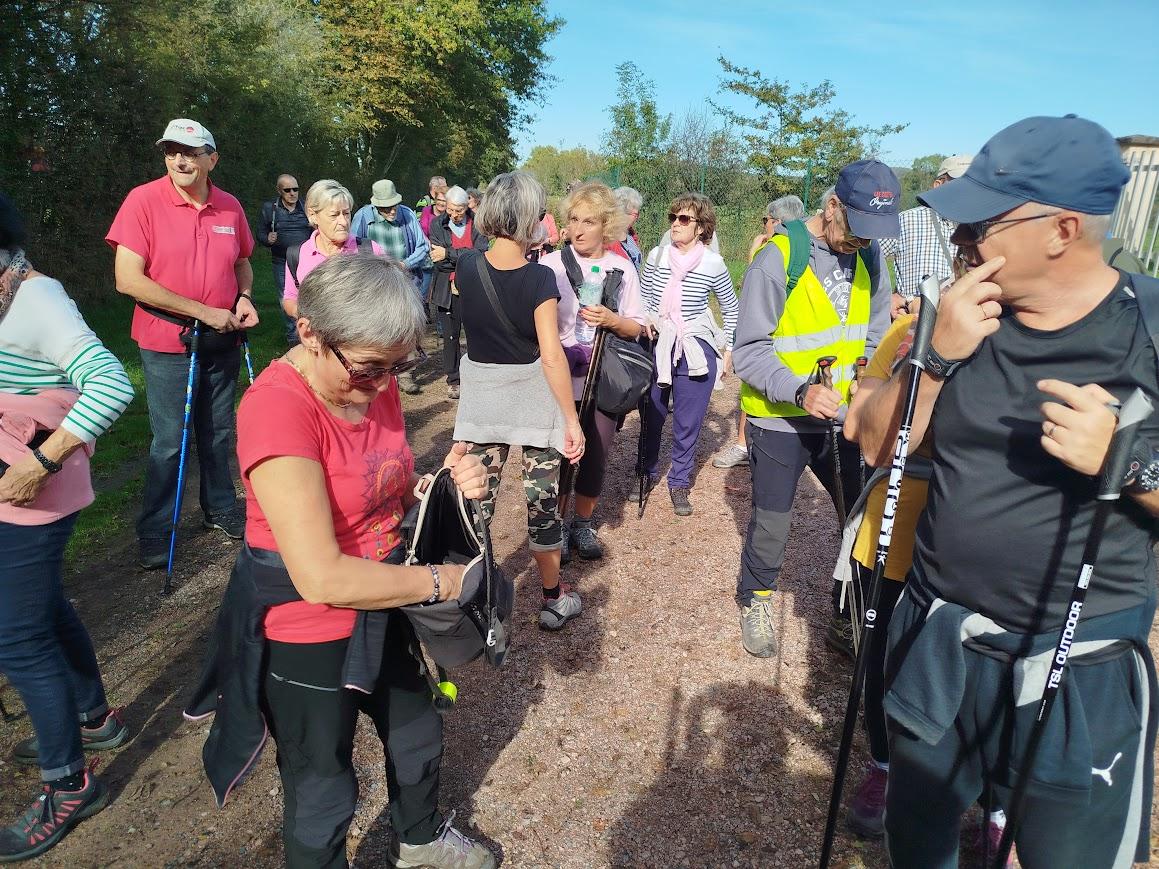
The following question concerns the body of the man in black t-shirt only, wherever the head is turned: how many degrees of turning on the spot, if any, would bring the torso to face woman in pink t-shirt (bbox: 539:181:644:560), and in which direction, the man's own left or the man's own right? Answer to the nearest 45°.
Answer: approximately 90° to the man's own right

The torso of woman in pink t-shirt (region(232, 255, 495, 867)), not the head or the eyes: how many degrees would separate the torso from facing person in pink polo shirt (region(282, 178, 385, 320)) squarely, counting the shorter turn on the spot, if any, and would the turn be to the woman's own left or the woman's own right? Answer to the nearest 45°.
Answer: approximately 135° to the woman's own left

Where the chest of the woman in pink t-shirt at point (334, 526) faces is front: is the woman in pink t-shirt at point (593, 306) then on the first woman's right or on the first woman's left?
on the first woman's left

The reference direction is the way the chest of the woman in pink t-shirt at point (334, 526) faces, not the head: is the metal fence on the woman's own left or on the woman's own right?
on the woman's own left

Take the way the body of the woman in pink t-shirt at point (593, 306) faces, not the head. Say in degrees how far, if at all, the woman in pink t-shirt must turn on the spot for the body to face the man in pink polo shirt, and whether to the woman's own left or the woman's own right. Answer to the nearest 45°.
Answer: approximately 90° to the woman's own right

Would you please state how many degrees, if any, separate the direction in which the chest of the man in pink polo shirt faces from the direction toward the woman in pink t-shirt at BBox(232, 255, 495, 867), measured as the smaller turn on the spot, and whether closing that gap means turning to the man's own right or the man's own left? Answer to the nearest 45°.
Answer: approximately 45° to the man's own right

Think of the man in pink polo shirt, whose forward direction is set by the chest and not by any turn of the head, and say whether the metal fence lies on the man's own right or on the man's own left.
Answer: on the man's own left
